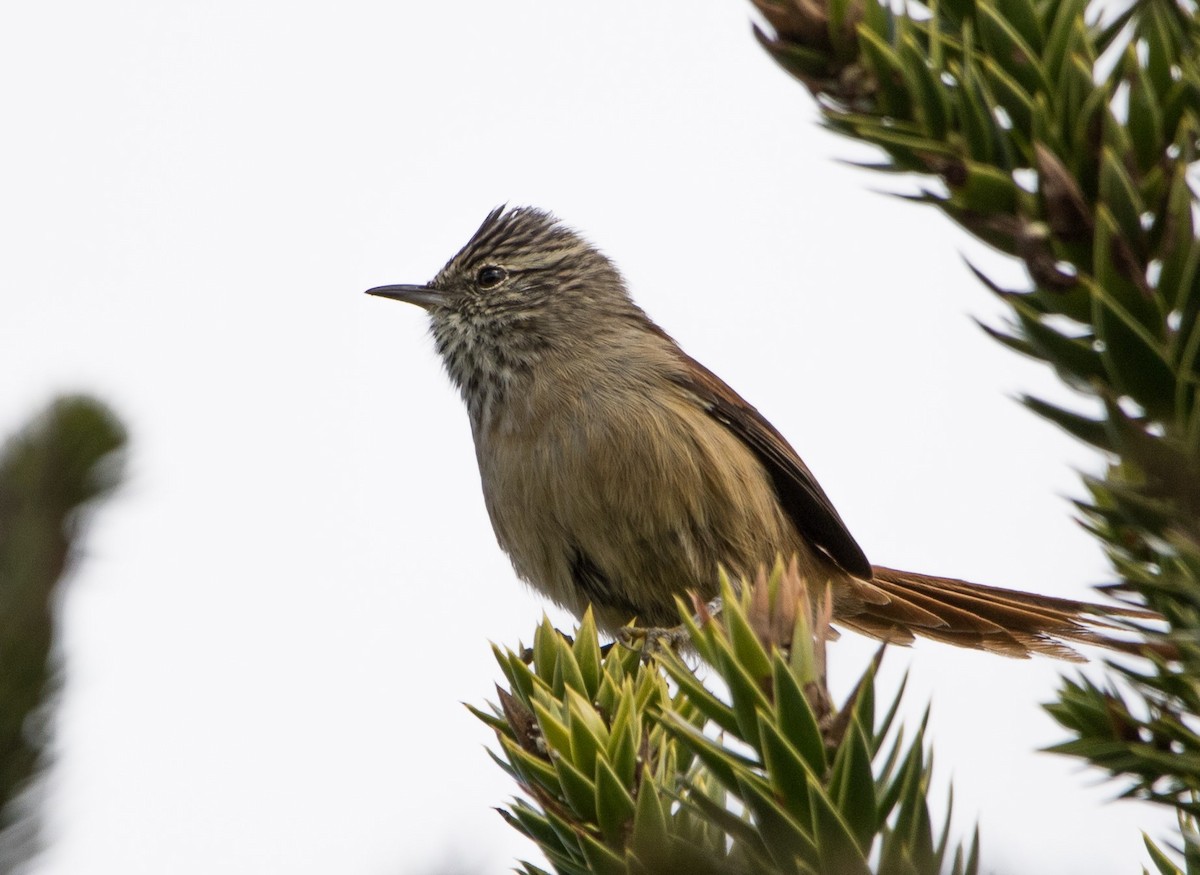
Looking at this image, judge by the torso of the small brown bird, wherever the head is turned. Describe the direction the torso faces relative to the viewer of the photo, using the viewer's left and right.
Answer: facing to the left of the viewer
